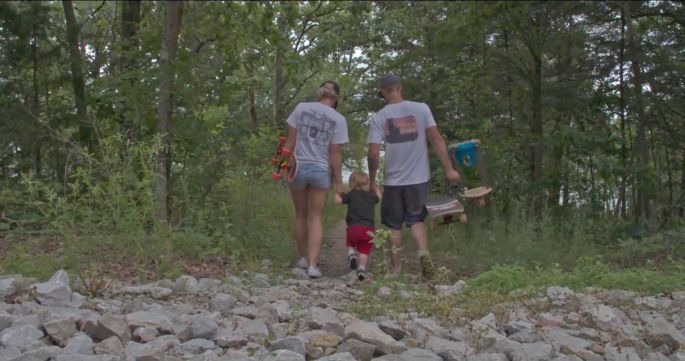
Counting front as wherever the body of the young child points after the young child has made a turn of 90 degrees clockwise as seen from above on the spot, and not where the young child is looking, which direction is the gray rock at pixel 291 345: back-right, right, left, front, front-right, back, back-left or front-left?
right

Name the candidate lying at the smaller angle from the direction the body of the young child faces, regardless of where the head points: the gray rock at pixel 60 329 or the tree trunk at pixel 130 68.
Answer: the tree trunk

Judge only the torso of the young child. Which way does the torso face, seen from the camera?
away from the camera

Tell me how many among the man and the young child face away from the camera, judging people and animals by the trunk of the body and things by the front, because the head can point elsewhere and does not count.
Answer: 2

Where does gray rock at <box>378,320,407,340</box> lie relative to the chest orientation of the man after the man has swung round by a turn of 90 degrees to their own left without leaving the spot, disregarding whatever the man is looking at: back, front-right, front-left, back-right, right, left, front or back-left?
left

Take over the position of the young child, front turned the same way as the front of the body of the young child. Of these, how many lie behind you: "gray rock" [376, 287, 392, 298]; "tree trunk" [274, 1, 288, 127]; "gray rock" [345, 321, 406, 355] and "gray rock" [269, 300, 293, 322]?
3

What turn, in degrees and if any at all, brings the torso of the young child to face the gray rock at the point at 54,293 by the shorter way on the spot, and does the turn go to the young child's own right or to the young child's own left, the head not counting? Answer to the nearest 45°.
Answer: approximately 135° to the young child's own left

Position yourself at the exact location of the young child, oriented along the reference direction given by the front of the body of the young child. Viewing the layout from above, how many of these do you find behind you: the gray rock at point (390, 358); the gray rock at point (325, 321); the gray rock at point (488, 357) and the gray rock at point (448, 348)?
4

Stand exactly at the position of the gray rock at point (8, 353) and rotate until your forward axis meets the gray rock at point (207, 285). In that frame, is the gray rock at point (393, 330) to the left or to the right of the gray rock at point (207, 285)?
right

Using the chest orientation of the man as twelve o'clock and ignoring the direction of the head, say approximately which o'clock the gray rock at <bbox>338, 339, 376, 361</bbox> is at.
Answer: The gray rock is roughly at 6 o'clock from the man.

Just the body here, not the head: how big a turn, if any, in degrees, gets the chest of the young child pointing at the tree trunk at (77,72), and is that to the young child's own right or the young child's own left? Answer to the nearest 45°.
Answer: approximately 45° to the young child's own left

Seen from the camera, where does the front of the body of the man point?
away from the camera

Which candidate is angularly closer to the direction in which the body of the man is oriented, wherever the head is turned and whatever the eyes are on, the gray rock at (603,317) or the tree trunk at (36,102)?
the tree trunk
